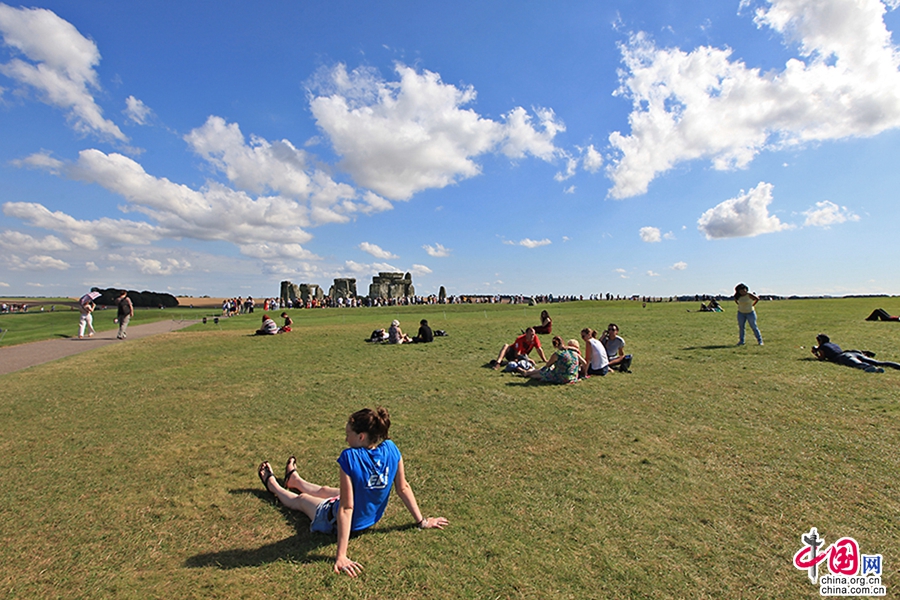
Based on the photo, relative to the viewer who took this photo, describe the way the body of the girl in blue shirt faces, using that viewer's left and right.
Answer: facing away from the viewer and to the left of the viewer

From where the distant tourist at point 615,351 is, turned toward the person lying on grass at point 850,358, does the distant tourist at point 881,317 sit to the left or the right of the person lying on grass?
left

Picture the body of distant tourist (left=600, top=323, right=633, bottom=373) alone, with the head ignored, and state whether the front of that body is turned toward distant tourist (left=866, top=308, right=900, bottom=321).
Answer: no

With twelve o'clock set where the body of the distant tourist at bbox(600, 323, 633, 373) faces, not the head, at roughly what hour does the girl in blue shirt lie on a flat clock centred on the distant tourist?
The girl in blue shirt is roughly at 11 o'clock from the distant tourist.

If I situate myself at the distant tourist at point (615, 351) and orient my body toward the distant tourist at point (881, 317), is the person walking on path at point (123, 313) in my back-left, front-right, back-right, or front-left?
back-left

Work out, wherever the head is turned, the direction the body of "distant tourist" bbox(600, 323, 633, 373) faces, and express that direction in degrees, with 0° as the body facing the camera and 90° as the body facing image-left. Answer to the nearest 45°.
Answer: approximately 45°

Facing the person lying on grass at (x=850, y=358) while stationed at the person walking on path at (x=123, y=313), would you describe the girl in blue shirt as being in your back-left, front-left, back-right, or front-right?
front-right

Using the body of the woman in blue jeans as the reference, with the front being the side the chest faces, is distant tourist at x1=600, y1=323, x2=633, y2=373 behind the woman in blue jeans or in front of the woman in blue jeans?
in front

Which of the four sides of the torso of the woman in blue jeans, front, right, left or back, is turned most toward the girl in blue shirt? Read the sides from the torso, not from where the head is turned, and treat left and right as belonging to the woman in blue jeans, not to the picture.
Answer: front

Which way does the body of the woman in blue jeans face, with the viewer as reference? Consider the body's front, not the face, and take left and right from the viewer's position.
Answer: facing the viewer

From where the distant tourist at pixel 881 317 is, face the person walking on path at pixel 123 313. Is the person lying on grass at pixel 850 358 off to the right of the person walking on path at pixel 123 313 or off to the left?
left

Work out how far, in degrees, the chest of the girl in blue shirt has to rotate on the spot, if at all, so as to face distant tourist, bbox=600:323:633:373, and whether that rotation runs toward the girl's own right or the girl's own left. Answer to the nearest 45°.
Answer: approximately 90° to the girl's own right

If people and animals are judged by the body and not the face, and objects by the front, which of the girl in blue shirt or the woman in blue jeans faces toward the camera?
the woman in blue jeans

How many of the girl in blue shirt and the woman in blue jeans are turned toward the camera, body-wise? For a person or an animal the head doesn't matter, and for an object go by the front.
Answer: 1

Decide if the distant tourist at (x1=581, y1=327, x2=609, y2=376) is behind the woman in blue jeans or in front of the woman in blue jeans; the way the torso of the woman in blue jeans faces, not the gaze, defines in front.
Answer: in front

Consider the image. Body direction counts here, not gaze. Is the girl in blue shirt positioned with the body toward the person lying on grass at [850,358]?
no
